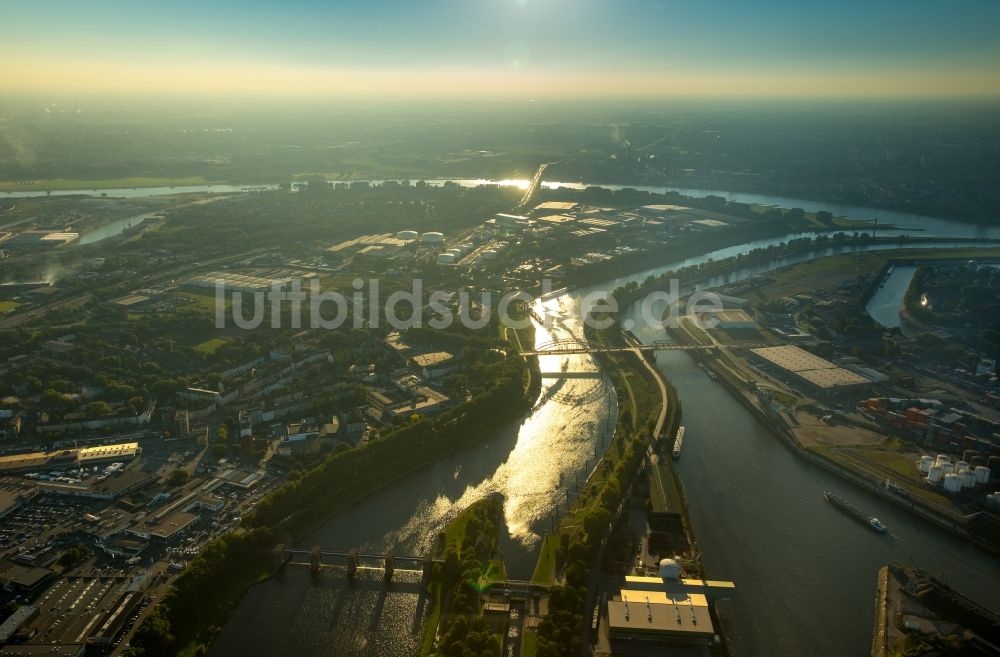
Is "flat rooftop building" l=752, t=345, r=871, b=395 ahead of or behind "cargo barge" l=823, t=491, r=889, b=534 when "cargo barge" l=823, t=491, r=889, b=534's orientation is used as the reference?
ahead

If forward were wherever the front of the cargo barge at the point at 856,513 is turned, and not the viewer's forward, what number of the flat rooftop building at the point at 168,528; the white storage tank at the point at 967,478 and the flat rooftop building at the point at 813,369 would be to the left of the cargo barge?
1

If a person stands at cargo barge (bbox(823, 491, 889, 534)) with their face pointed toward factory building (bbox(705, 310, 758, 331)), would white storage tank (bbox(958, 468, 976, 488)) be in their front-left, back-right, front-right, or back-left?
front-right

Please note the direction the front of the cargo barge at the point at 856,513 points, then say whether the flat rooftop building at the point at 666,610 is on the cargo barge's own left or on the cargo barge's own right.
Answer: on the cargo barge's own left

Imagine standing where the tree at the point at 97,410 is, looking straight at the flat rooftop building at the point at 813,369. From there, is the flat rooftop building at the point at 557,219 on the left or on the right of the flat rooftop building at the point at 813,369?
left

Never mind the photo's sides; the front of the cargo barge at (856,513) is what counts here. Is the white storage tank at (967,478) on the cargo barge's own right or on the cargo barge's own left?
on the cargo barge's own right

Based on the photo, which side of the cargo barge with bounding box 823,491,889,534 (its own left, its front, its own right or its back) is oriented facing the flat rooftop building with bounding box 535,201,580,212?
front

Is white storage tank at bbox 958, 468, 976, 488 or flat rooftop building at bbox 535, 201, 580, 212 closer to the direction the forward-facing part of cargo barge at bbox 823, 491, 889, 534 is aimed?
the flat rooftop building

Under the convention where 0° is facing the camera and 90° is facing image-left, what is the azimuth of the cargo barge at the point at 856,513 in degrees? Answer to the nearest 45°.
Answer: approximately 135°

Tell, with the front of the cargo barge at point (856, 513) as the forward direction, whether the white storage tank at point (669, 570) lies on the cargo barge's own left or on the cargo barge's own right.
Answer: on the cargo barge's own left

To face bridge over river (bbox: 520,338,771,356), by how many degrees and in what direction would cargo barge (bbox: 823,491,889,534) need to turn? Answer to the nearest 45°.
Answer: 0° — it already faces it

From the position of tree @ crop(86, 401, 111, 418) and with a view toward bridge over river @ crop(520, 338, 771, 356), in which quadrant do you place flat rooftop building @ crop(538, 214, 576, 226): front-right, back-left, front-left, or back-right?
front-left

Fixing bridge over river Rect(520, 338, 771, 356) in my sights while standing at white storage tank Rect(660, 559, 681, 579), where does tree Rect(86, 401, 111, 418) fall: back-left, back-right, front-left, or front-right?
front-left

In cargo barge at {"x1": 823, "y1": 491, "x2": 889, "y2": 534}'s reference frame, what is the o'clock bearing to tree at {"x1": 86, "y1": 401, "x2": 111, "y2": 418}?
The tree is roughly at 10 o'clock from the cargo barge.

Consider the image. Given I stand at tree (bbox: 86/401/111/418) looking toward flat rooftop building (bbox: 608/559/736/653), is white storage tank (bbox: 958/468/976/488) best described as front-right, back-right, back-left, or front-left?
front-left

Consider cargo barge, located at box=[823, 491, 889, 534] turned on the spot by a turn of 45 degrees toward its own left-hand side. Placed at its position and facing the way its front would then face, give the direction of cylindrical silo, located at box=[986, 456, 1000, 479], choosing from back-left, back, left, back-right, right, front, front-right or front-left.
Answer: back-right

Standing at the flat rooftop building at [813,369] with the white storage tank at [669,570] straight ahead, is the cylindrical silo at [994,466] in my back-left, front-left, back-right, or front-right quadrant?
front-left
